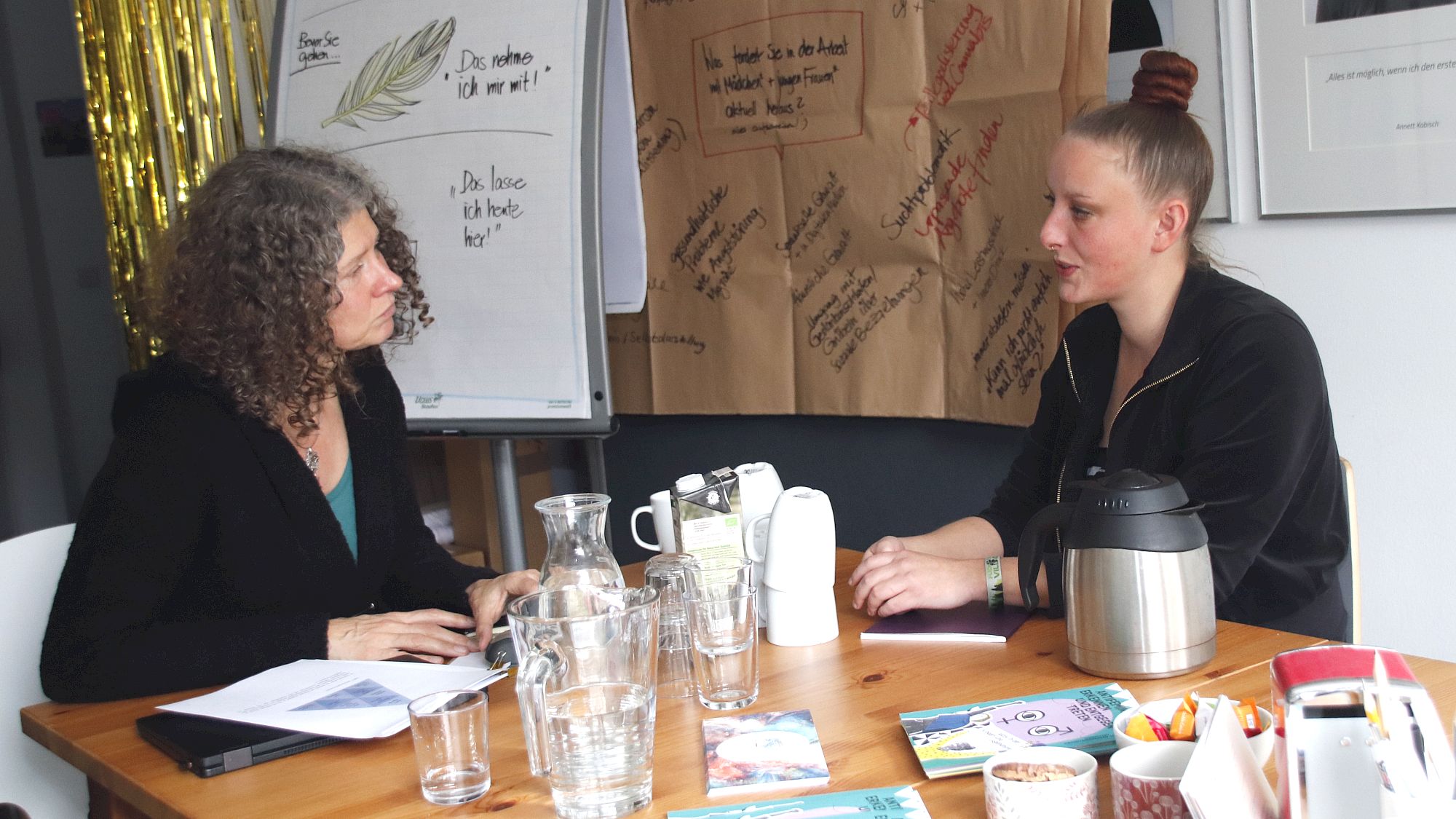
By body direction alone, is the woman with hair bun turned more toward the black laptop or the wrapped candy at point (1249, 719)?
the black laptop

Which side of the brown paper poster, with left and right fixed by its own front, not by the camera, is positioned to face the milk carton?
front

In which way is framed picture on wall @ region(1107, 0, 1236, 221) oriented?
toward the camera

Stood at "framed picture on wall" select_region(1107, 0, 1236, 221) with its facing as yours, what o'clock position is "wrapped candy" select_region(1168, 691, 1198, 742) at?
The wrapped candy is roughly at 12 o'clock from the framed picture on wall.

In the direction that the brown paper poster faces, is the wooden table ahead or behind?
ahead

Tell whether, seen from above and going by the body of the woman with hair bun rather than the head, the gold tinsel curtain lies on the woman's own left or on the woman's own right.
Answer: on the woman's own right

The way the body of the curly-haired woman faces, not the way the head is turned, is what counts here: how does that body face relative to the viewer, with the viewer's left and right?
facing the viewer and to the right of the viewer

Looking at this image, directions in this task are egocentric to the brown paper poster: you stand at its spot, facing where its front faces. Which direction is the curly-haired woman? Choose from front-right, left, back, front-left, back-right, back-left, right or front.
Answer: front-right

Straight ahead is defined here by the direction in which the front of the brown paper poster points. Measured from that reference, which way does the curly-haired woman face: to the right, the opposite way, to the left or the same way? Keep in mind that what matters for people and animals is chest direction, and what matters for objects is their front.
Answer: to the left

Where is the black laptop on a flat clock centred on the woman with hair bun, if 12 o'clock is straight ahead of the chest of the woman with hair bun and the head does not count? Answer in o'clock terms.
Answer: The black laptop is roughly at 12 o'clock from the woman with hair bun.

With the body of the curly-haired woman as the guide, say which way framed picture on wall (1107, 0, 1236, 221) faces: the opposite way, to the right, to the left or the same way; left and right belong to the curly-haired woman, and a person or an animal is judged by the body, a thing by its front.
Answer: to the right

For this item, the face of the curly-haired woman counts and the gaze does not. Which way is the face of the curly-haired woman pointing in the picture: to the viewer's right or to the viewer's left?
to the viewer's right

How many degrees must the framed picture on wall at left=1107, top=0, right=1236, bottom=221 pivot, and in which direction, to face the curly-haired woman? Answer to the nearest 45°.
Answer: approximately 45° to its right

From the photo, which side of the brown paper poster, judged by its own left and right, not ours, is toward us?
front

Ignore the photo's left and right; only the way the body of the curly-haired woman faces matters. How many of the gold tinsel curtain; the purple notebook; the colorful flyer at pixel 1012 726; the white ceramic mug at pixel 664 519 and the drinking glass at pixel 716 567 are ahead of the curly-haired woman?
4

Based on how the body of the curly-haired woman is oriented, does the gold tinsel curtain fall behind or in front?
behind

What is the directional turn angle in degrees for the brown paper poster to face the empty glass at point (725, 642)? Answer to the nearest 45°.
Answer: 0° — it already faces it

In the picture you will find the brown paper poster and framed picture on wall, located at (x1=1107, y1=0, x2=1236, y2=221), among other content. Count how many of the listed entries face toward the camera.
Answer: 2
